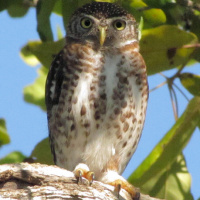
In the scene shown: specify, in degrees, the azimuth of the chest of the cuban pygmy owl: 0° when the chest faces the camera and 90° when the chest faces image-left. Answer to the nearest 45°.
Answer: approximately 0°

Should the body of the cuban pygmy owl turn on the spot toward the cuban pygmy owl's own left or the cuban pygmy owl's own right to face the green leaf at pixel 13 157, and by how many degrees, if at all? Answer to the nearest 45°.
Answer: approximately 90° to the cuban pygmy owl's own right

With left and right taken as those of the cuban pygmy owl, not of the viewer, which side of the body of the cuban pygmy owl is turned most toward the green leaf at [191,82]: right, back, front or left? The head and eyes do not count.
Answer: left

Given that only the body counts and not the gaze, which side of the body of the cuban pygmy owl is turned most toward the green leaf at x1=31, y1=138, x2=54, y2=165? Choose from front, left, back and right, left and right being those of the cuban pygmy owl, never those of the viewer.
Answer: back

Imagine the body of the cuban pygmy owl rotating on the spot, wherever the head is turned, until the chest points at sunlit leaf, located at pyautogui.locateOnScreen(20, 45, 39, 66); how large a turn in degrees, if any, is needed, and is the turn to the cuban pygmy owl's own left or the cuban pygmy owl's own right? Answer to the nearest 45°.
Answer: approximately 135° to the cuban pygmy owl's own right
